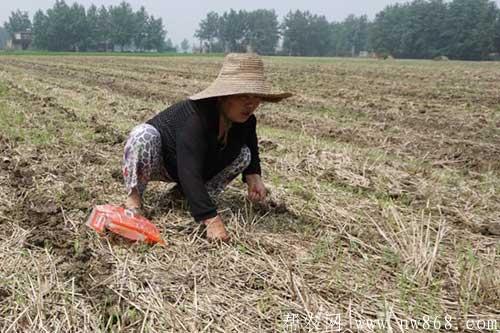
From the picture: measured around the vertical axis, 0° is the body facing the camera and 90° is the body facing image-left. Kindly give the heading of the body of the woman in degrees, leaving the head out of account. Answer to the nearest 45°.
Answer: approximately 315°

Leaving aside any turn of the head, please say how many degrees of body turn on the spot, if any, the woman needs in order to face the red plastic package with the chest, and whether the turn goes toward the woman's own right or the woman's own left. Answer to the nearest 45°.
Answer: approximately 90° to the woman's own right
